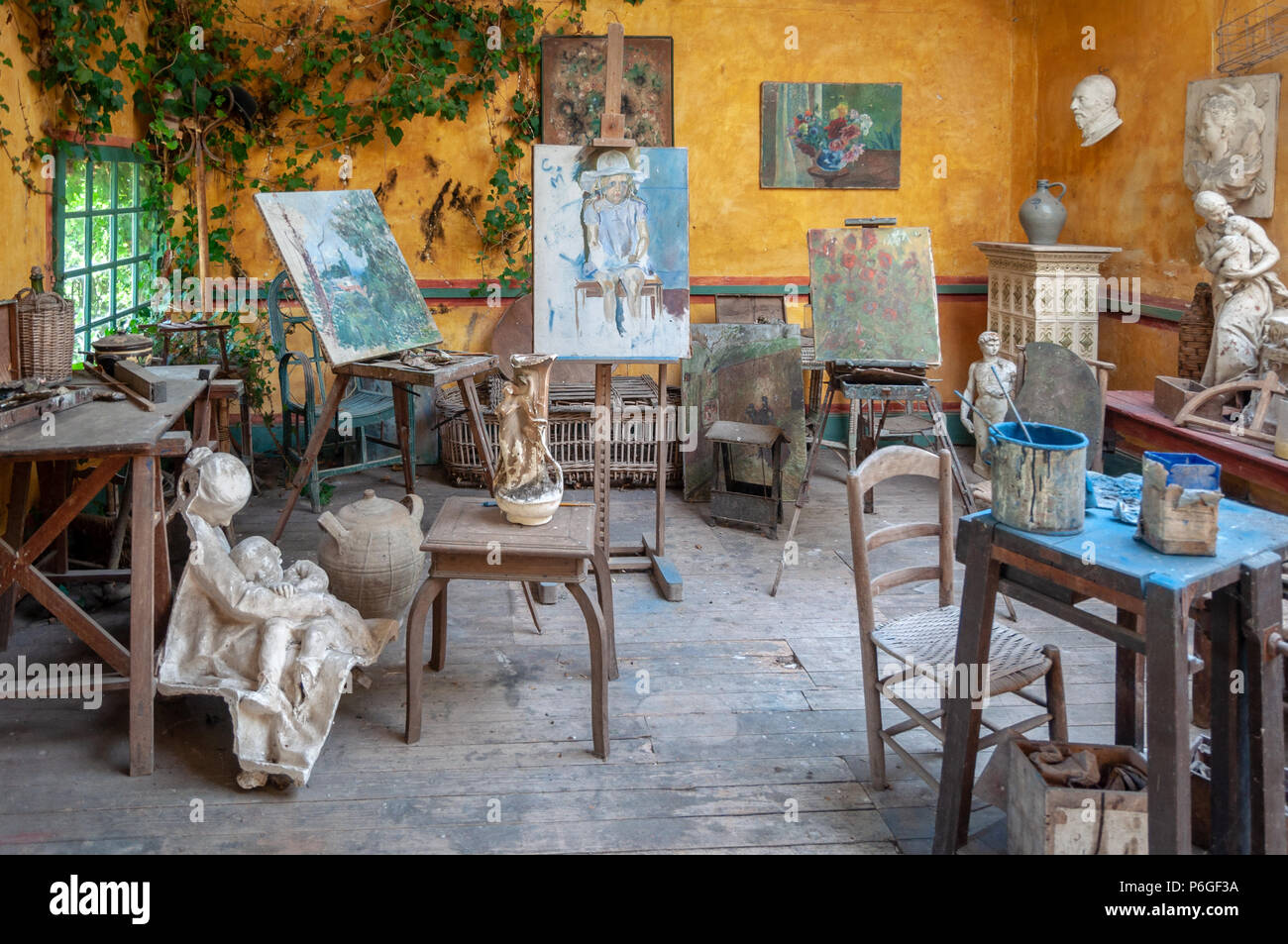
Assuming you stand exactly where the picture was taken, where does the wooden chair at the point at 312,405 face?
facing the viewer and to the right of the viewer

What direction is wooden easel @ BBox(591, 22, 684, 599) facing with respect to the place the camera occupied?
facing the viewer

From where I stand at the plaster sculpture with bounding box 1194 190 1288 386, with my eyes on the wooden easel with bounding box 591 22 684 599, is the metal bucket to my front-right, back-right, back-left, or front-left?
front-left

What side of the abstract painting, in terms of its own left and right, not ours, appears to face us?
front

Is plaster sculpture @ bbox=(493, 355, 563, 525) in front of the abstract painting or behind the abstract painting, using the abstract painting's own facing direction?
in front

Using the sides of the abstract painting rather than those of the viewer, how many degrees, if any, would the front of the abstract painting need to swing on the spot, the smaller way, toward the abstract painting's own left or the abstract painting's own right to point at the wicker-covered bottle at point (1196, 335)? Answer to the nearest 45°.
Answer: approximately 45° to the abstract painting's own left

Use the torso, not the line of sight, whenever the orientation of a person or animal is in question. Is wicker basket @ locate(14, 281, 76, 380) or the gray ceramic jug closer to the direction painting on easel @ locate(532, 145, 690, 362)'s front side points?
the wicker basket

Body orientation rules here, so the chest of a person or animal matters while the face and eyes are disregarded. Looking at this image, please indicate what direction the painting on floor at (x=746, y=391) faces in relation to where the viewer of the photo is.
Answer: facing the viewer
